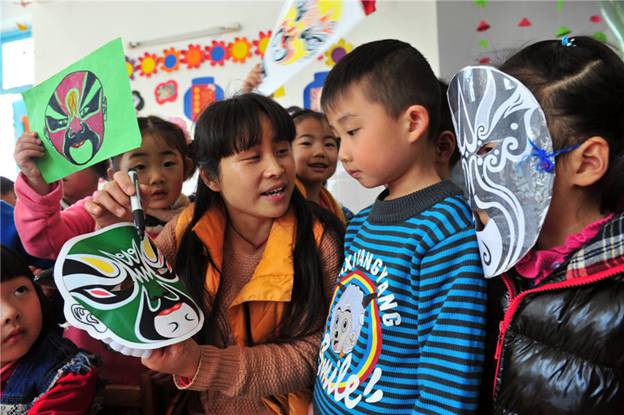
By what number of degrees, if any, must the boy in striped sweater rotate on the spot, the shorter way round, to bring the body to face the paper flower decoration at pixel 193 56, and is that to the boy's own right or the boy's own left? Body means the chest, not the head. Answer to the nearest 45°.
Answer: approximately 90° to the boy's own right

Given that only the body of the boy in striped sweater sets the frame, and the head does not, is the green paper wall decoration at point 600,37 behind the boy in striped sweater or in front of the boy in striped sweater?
behind

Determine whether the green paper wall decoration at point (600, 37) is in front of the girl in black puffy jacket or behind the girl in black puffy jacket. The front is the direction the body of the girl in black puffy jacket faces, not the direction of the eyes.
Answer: behind

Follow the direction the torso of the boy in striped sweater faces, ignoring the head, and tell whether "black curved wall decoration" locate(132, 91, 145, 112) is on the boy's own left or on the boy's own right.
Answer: on the boy's own right

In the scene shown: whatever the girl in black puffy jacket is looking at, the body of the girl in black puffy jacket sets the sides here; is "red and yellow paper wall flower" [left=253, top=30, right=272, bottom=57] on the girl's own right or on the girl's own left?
on the girl's own right

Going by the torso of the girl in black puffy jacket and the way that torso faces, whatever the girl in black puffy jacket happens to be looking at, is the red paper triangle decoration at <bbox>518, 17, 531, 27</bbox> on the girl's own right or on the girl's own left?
on the girl's own right

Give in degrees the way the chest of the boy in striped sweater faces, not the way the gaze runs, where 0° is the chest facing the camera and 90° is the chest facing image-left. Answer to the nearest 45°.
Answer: approximately 45°

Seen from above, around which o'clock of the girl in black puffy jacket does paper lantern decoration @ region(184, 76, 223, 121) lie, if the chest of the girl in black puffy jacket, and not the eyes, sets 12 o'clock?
The paper lantern decoration is roughly at 3 o'clock from the girl in black puffy jacket.

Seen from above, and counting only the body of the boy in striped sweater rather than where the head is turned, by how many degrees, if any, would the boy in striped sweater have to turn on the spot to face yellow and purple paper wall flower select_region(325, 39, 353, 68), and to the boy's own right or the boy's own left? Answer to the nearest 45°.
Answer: approximately 135° to the boy's own right

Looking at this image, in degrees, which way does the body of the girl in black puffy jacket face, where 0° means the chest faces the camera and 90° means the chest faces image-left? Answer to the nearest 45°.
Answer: approximately 45°

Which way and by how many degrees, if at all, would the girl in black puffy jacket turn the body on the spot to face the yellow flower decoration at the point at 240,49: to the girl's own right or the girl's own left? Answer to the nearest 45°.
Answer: approximately 90° to the girl's own right

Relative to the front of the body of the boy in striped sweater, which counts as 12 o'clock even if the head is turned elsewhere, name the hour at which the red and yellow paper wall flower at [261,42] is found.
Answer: The red and yellow paper wall flower is roughly at 4 o'clock from the boy in striped sweater.
